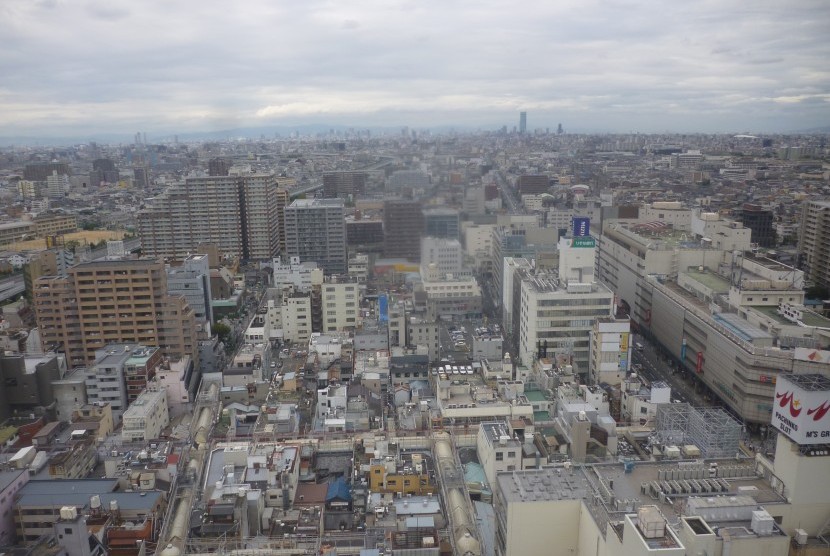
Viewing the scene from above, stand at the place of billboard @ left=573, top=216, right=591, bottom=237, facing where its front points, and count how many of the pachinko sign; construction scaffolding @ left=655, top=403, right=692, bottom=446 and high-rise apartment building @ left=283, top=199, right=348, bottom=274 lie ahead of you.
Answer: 2

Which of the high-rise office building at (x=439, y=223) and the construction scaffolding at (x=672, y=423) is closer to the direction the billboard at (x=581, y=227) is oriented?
the construction scaffolding

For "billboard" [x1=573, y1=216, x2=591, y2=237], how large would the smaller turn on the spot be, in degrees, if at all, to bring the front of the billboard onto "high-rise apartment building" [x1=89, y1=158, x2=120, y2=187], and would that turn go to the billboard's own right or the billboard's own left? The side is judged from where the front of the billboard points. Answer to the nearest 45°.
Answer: approximately 135° to the billboard's own right

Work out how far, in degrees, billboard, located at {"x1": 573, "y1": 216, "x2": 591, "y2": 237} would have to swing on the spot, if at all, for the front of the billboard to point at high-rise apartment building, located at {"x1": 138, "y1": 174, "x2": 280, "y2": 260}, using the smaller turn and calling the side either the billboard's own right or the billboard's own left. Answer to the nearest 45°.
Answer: approximately 135° to the billboard's own right

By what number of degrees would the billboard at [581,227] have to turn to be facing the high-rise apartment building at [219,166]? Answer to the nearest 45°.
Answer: approximately 135° to its right

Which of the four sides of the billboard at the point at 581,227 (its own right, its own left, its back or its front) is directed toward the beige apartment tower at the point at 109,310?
right

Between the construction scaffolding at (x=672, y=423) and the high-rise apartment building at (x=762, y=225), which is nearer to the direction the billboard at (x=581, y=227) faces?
the construction scaffolding

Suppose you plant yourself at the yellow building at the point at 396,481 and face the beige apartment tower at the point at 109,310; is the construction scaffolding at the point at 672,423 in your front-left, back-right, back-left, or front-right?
back-right

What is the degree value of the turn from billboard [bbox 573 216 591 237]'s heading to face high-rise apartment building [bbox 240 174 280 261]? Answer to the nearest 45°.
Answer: approximately 135° to its right

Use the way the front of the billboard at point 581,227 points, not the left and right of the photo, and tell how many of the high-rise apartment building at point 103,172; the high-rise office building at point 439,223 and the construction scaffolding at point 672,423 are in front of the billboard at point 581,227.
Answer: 1

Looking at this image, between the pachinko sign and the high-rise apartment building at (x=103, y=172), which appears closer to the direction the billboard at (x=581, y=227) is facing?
the pachinko sign

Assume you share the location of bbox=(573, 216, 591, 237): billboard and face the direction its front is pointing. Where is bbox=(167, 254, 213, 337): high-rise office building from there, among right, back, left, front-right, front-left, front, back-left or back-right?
right

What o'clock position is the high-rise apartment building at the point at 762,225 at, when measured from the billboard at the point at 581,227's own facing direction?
The high-rise apartment building is roughly at 7 o'clock from the billboard.

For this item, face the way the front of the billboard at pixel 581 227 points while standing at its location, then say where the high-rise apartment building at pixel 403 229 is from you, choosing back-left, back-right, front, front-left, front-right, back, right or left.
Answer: back-right

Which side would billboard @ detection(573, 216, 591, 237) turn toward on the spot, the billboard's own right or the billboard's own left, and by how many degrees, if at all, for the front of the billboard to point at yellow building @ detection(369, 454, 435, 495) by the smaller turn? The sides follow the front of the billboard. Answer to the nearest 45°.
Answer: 0° — it already faces it

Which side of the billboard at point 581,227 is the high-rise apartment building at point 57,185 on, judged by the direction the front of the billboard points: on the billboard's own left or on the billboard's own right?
on the billboard's own right

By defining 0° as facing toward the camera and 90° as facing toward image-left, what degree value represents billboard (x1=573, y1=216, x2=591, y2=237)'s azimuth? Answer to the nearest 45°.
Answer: approximately 0°

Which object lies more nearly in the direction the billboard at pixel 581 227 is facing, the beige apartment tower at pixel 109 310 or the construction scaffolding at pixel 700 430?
the construction scaffolding
